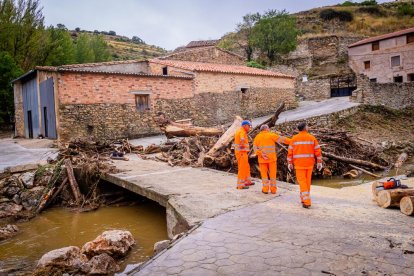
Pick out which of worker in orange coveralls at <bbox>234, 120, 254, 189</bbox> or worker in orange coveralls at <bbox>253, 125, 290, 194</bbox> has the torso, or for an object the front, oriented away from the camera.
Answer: worker in orange coveralls at <bbox>253, 125, 290, 194</bbox>

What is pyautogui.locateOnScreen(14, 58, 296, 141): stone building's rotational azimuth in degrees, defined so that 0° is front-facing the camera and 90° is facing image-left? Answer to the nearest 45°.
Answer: approximately 45°

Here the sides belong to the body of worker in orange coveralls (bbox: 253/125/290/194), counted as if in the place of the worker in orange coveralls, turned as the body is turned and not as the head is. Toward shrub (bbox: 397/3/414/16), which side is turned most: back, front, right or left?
front

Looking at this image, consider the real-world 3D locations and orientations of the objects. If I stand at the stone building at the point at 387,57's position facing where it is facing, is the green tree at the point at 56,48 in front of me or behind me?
in front

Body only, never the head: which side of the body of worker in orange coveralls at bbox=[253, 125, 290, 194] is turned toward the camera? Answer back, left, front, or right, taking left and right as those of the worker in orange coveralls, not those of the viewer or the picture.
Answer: back

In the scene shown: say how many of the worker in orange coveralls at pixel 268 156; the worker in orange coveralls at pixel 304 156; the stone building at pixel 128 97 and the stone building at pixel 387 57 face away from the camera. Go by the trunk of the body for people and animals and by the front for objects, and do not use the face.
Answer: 2

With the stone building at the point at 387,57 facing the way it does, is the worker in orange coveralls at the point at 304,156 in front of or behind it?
in front

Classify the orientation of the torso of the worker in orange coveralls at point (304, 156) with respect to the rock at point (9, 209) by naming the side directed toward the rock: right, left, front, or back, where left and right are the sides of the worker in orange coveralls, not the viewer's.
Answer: left

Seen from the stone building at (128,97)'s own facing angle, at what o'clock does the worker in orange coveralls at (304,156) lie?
The worker in orange coveralls is roughly at 10 o'clock from the stone building.

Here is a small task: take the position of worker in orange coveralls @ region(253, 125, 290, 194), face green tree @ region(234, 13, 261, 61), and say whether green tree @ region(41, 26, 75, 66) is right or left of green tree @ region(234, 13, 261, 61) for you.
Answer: left

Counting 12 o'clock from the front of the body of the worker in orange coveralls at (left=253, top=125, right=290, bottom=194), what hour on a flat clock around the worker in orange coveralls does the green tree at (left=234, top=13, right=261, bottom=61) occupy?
The green tree is roughly at 12 o'clock from the worker in orange coveralls.

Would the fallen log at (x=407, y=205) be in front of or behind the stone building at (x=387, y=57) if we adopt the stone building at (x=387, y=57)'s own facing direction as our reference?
in front

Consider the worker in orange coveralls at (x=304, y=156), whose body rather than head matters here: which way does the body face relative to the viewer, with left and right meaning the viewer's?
facing away from the viewer

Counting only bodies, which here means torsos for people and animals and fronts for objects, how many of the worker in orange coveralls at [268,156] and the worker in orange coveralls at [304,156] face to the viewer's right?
0
